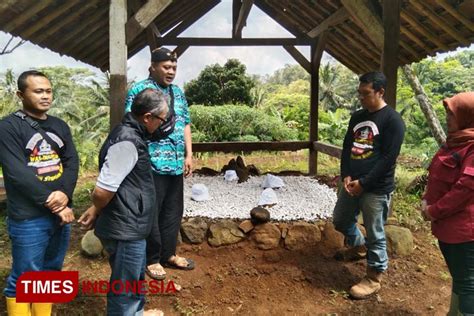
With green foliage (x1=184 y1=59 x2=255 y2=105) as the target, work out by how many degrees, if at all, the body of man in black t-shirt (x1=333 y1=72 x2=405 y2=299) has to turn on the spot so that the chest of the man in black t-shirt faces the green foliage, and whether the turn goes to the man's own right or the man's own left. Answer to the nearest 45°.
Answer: approximately 90° to the man's own right

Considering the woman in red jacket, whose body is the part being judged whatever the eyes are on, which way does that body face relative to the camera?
to the viewer's left

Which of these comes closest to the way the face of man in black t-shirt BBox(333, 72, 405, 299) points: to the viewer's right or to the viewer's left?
to the viewer's left

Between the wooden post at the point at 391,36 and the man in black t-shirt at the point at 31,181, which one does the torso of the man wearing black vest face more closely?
the wooden post

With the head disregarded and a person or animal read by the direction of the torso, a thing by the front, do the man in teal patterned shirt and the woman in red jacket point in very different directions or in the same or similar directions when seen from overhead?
very different directions

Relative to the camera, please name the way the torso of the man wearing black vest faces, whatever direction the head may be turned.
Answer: to the viewer's right

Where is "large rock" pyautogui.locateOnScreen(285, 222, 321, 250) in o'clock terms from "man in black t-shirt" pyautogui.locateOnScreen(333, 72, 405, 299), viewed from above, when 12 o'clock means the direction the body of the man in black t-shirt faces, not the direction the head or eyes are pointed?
The large rock is roughly at 3 o'clock from the man in black t-shirt.

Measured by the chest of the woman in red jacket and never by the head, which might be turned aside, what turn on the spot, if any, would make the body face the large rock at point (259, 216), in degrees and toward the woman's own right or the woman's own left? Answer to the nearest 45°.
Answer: approximately 45° to the woman's own right

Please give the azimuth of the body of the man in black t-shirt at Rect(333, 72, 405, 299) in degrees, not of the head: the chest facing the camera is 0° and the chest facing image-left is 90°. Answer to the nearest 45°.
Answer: approximately 45°

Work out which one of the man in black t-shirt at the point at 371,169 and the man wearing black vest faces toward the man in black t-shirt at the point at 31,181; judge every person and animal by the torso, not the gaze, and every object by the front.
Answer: the man in black t-shirt at the point at 371,169

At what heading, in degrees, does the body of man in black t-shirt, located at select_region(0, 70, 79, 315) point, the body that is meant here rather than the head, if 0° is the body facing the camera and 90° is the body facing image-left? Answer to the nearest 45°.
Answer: approximately 315°

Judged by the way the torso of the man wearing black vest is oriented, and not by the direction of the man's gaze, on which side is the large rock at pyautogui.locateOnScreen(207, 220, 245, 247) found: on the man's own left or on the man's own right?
on the man's own left

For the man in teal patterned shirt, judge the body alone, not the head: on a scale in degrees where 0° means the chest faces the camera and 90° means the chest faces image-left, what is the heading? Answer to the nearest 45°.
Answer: approximately 315°

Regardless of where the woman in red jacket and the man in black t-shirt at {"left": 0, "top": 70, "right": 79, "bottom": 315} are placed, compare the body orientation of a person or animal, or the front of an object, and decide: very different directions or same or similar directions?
very different directions
